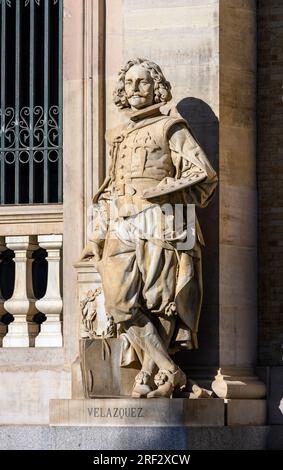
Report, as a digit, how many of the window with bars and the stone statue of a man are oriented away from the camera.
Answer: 0

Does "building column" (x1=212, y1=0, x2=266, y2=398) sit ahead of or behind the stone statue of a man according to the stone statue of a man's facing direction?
behind

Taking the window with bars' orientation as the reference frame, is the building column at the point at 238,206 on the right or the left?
on its left

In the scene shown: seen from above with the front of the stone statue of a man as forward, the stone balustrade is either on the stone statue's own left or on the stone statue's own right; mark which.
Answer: on the stone statue's own right

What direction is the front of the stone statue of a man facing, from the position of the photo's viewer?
facing the viewer and to the left of the viewer

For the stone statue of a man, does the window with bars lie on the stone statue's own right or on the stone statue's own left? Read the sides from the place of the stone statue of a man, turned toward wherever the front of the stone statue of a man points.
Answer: on the stone statue's own right

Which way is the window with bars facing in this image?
toward the camera
